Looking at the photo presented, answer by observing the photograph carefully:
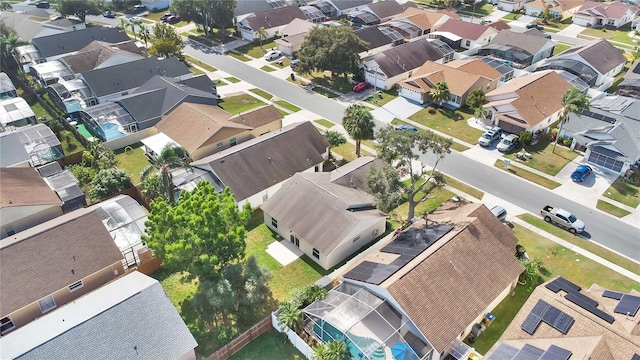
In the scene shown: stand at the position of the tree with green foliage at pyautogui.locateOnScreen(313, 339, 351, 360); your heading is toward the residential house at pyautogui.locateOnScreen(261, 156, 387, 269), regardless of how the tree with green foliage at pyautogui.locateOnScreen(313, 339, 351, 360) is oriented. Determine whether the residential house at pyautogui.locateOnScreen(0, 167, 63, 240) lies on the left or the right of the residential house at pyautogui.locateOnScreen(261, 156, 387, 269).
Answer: left

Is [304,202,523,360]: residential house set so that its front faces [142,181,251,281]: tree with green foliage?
no

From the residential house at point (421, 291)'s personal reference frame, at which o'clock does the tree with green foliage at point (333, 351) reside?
The tree with green foliage is roughly at 6 o'clock from the residential house.

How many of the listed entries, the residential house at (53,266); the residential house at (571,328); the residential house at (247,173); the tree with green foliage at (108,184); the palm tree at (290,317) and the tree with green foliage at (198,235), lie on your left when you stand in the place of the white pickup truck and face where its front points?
0

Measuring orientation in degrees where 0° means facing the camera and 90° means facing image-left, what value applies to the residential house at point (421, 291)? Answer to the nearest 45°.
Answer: approximately 225°

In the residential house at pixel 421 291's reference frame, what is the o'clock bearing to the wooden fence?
The wooden fence is roughly at 7 o'clock from the residential house.

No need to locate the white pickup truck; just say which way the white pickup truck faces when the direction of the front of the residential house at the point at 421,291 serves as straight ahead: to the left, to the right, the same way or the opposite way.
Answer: to the right

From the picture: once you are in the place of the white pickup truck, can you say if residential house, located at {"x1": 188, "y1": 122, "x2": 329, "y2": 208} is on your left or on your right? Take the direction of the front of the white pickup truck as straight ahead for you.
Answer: on your right

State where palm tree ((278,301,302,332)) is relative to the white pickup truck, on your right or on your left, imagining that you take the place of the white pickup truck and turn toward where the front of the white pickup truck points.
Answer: on your right

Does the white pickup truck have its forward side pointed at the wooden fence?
no

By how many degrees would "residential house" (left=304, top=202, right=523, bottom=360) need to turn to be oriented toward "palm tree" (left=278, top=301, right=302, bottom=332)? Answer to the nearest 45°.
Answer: approximately 135° to its left

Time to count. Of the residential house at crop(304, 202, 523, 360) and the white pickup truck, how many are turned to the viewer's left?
0

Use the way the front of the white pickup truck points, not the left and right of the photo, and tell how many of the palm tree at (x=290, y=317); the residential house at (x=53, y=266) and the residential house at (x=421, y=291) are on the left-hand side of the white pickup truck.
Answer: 0

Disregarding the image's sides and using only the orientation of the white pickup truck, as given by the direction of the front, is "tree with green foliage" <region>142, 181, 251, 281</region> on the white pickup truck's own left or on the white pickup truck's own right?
on the white pickup truck's own right

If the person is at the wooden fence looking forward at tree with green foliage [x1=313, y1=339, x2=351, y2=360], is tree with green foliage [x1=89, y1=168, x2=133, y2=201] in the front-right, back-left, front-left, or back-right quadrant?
back-left

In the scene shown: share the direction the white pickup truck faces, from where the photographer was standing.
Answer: facing the viewer and to the right of the viewer
